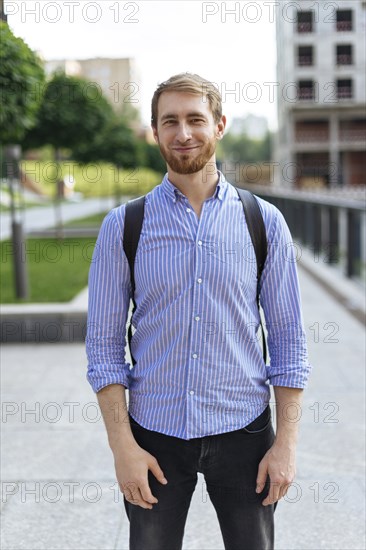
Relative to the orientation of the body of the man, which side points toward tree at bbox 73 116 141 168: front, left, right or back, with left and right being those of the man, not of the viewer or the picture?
back

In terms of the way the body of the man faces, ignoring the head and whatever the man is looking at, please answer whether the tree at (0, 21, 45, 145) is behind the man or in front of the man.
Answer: behind

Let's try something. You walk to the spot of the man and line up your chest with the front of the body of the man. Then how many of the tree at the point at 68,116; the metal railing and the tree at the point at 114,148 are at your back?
3

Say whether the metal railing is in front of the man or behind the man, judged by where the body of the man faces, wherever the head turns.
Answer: behind

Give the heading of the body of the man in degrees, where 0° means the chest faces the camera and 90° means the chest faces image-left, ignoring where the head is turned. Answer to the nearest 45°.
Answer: approximately 0°

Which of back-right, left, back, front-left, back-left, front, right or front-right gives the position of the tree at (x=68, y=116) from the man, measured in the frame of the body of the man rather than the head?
back
